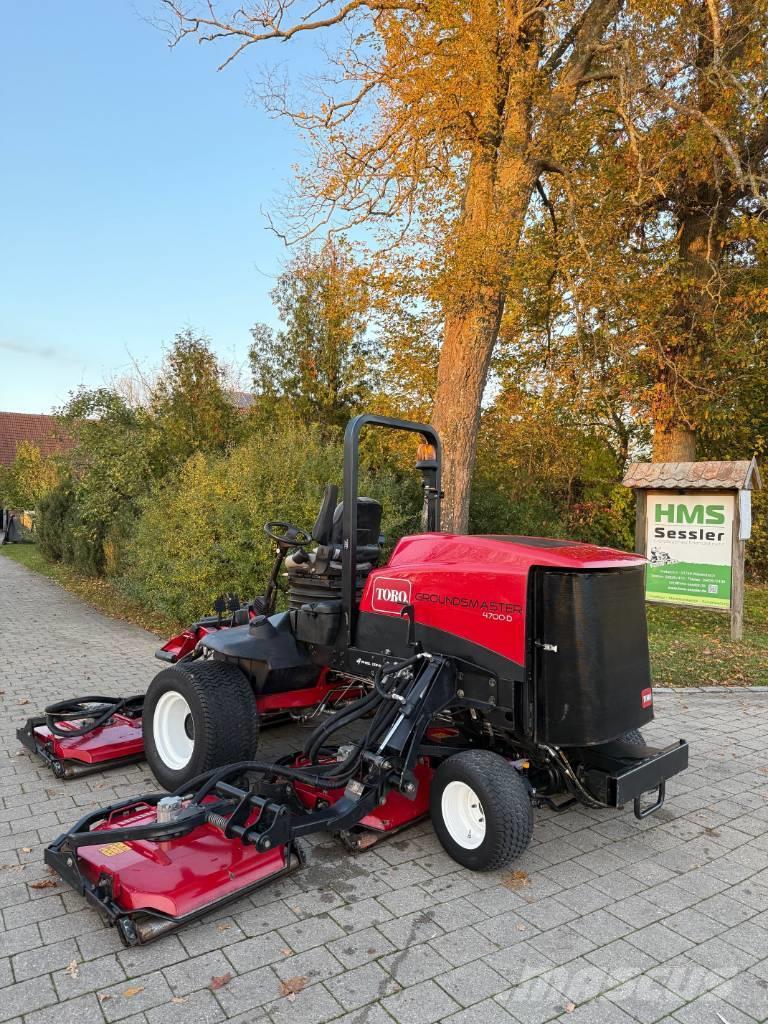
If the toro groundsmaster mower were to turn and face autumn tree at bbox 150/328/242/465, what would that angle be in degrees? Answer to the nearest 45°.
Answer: approximately 45° to its right

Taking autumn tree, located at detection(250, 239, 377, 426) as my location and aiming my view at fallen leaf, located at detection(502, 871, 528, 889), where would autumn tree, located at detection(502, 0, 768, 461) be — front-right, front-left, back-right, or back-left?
front-left

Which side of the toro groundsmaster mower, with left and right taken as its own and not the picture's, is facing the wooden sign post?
right

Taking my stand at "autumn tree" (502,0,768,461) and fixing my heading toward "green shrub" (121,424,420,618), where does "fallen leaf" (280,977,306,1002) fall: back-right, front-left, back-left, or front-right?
front-left

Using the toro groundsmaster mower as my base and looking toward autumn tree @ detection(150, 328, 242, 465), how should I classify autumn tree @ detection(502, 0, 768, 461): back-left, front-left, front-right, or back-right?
front-right

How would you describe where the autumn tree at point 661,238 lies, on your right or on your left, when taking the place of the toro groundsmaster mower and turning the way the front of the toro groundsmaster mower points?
on your right

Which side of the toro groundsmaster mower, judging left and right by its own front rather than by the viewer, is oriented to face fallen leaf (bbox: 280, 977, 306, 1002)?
left

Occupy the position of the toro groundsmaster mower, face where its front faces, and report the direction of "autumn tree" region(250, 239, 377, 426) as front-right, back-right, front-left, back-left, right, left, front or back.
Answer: front-right

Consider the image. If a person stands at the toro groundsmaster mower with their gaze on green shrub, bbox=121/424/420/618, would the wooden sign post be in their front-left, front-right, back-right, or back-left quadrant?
front-right

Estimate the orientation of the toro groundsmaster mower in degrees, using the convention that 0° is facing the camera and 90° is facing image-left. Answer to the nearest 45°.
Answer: approximately 135°
